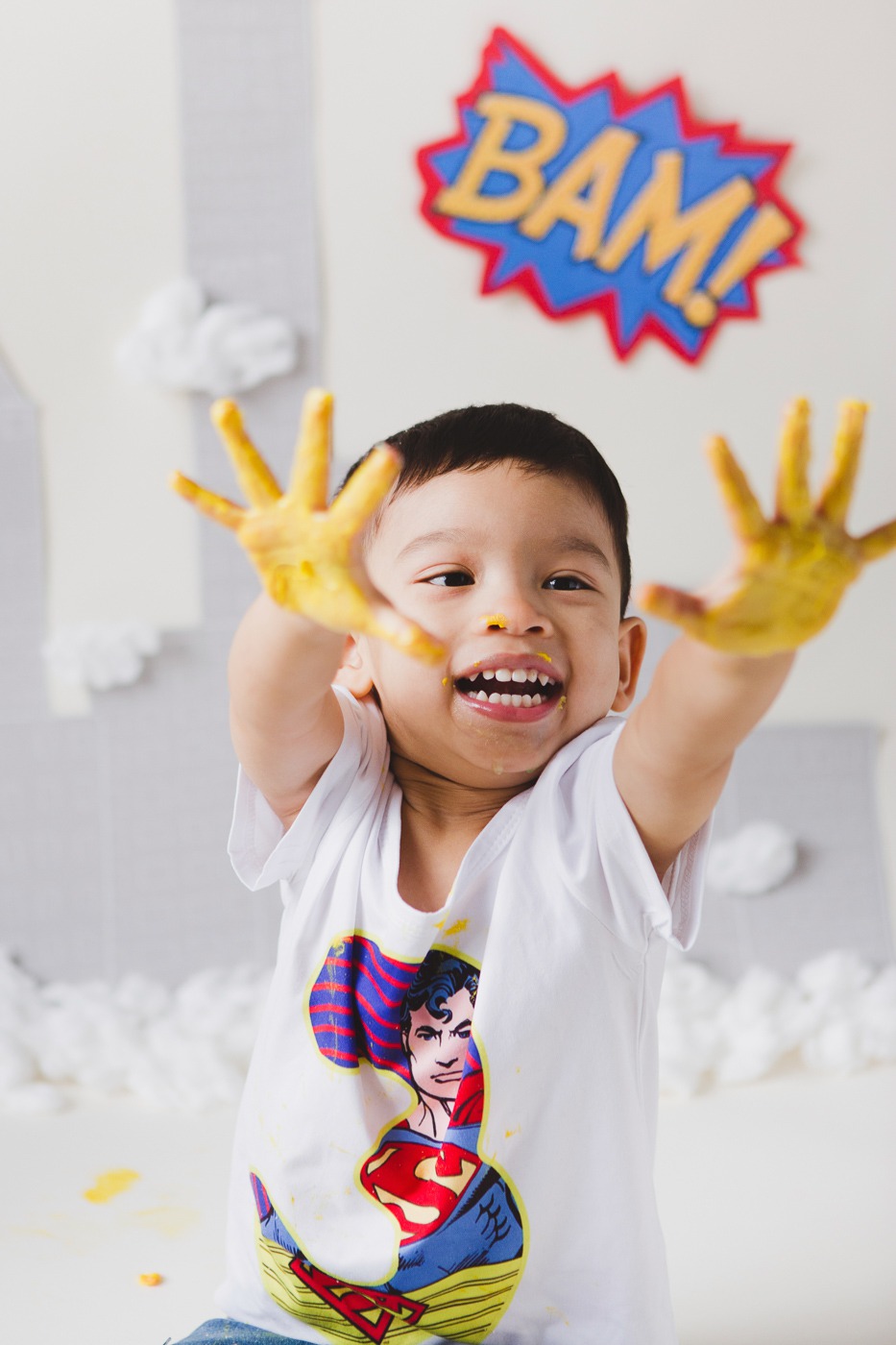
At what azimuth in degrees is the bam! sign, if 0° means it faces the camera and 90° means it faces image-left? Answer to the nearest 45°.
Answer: approximately 0°

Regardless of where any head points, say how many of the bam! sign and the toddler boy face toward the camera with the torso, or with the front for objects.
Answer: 2

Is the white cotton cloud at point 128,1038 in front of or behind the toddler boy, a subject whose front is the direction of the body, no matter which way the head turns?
behind
